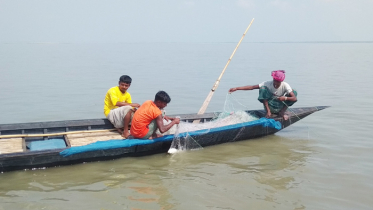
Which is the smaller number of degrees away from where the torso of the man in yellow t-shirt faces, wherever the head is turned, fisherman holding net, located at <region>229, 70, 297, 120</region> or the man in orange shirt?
the man in orange shirt

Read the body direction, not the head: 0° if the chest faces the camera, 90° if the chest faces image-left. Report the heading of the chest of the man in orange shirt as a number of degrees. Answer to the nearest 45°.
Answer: approximately 270°

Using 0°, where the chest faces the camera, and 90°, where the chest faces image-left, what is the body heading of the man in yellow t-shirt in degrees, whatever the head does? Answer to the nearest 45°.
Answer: approximately 315°

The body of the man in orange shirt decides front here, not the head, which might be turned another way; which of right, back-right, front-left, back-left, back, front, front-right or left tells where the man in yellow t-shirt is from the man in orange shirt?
back-left

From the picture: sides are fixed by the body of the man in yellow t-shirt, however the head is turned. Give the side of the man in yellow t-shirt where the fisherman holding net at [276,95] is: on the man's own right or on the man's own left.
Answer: on the man's own left

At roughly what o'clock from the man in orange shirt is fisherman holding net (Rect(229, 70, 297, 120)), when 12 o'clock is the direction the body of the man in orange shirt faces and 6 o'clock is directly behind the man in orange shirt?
The fisherman holding net is roughly at 11 o'clock from the man in orange shirt.

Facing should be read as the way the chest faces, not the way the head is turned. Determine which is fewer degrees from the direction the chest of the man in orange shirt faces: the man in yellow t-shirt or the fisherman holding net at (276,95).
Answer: the fisherman holding net
